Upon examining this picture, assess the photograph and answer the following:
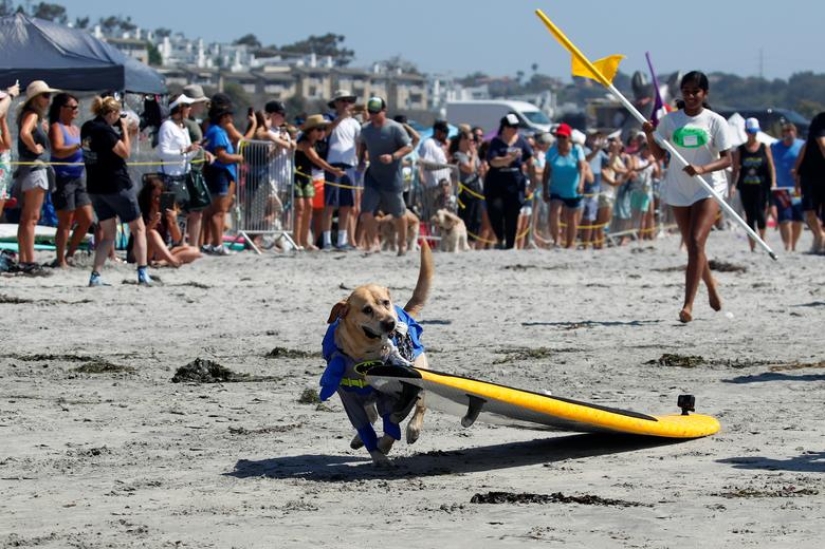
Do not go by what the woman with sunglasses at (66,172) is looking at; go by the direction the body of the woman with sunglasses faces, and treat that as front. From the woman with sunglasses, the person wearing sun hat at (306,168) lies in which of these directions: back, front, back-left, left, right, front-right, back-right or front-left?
left

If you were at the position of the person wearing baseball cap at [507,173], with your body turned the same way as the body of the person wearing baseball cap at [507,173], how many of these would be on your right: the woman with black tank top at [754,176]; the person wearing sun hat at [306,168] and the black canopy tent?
2

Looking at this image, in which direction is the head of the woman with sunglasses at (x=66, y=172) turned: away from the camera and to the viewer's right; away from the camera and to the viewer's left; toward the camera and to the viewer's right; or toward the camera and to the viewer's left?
toward the camera and to the viewer's right

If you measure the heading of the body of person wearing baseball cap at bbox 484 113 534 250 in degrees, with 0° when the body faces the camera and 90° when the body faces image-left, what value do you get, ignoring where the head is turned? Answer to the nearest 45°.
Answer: approximately 0°

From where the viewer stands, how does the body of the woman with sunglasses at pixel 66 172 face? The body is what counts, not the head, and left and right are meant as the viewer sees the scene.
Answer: facing the viewer and to the right of the viewer

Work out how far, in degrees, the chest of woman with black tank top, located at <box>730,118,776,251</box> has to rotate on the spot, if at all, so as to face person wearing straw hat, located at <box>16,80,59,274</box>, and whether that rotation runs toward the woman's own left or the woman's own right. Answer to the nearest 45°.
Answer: approximately 45° to the woman's own right

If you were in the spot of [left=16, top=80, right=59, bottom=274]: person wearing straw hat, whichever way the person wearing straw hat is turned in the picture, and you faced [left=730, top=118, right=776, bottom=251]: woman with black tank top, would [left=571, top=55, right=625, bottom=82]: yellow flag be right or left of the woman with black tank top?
right

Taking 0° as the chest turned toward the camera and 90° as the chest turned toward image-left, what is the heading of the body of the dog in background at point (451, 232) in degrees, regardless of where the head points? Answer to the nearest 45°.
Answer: approximately 45°

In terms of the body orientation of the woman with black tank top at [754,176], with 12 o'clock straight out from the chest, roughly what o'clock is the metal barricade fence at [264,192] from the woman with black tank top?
The metal barricade fence is roughly at 2 o'clock from the woman with black tank top.
